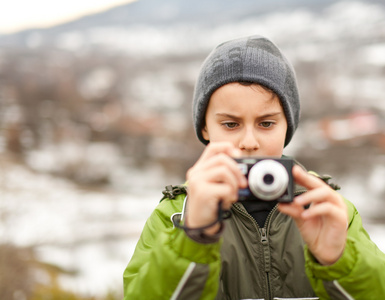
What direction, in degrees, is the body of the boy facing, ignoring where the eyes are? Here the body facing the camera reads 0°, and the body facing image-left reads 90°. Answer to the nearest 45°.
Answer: approximately 0°
